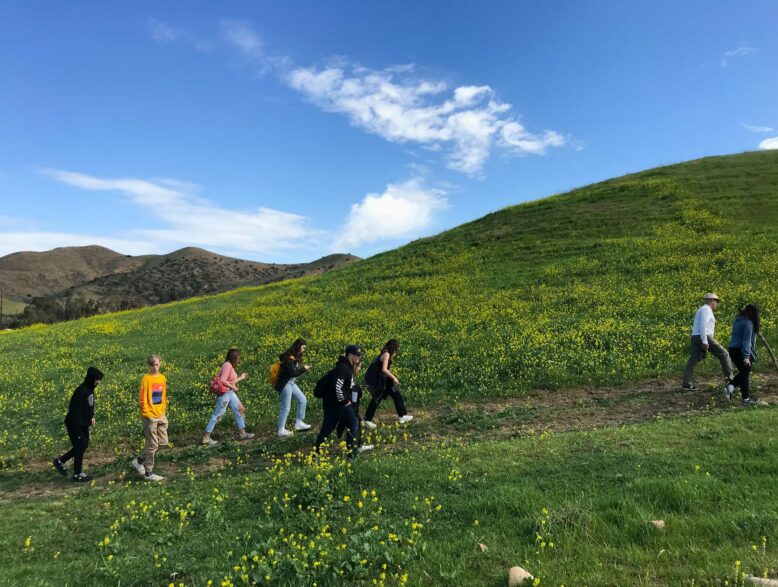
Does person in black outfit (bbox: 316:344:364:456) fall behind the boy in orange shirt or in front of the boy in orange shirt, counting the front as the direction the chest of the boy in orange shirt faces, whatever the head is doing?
in front

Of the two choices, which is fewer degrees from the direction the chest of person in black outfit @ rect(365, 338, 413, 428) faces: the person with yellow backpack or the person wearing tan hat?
the person wearing tan hat

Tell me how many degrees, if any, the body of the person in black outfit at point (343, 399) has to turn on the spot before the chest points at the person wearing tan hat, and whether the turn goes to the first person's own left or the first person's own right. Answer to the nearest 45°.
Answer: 0° — they already face them

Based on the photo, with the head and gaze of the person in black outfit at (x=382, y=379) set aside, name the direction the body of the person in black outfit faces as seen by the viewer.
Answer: to the viewer's right

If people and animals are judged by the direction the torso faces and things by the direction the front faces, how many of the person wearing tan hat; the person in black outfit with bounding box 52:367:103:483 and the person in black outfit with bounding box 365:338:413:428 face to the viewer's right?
3

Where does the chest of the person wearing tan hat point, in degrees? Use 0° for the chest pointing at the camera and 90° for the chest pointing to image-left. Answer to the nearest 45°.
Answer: approximately 270°

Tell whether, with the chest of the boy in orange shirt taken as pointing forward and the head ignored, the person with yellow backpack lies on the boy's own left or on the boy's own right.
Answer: on the boy's own left

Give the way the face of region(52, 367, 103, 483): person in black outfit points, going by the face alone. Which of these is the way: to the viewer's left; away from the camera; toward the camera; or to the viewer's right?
to the viewer's right

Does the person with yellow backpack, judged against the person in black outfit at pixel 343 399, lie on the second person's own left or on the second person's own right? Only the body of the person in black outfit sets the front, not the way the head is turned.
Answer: on the second person's own left

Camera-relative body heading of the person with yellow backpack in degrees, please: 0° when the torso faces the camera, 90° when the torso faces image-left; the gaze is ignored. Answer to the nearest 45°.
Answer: approximately 270°

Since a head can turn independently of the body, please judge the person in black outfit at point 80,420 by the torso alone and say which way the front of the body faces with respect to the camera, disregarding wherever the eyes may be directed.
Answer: to the viewer's right

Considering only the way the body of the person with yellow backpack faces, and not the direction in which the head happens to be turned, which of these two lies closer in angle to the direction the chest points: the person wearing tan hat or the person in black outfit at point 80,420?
the person wearing tan hat

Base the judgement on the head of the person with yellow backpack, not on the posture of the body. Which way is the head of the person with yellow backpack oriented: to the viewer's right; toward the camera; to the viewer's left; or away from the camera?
to the viewer's right

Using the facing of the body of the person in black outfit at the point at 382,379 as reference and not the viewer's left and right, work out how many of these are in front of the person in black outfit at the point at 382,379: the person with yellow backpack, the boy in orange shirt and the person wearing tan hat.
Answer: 1

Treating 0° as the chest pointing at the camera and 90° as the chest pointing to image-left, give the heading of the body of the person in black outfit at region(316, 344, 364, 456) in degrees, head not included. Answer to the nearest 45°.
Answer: approximately 270°
